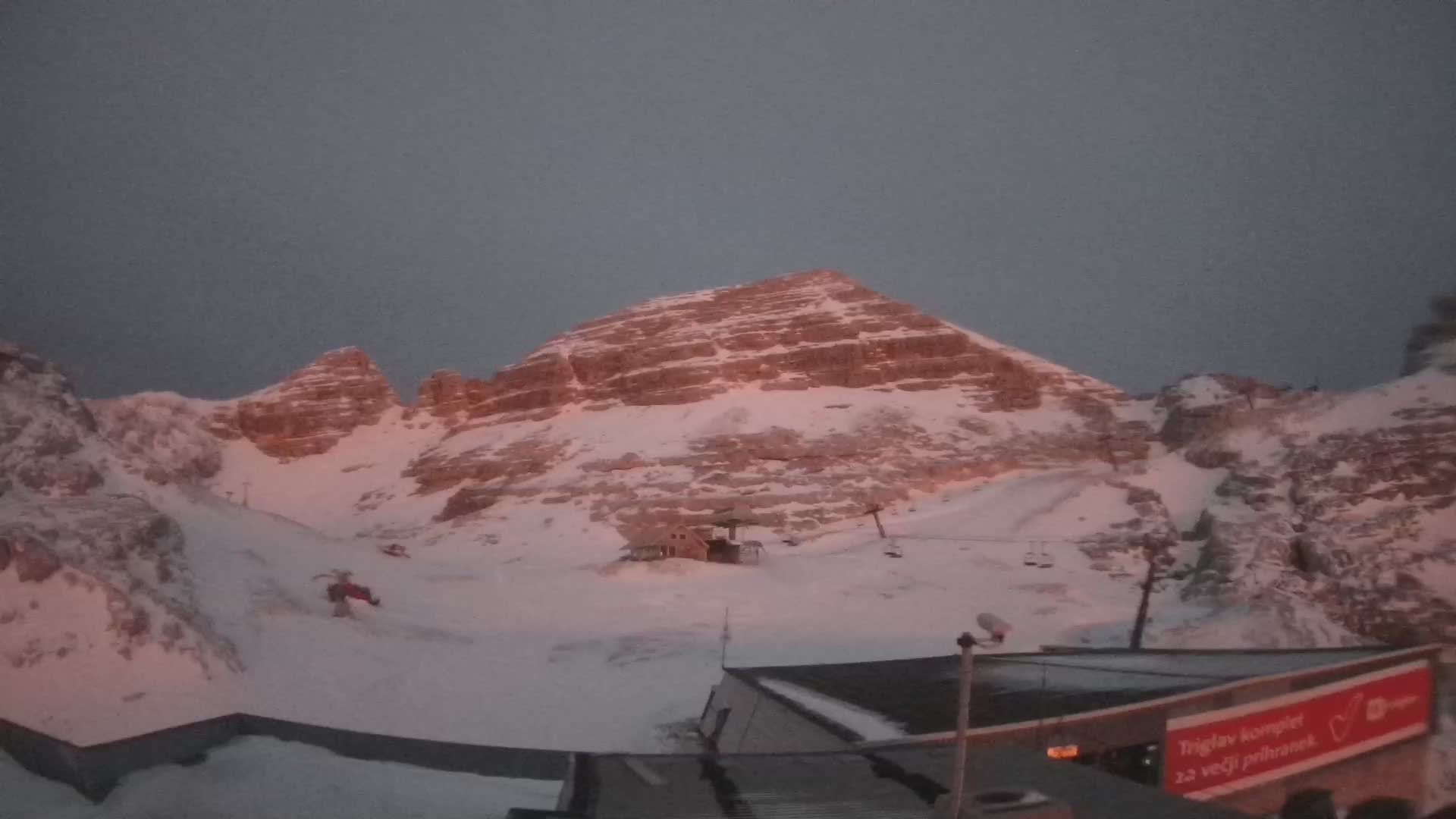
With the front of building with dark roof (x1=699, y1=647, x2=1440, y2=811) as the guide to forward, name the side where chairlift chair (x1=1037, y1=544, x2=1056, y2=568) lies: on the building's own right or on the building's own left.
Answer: on the building's own right

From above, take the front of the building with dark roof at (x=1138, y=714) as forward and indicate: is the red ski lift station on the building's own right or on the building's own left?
on the building's own right

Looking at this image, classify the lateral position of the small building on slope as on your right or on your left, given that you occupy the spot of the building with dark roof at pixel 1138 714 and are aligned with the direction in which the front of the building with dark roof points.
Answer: on your right

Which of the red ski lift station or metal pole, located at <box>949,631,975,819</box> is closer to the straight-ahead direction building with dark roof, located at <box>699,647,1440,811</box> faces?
the metal pole

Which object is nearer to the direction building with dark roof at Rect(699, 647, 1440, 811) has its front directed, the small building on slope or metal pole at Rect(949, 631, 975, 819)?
the metal pole
